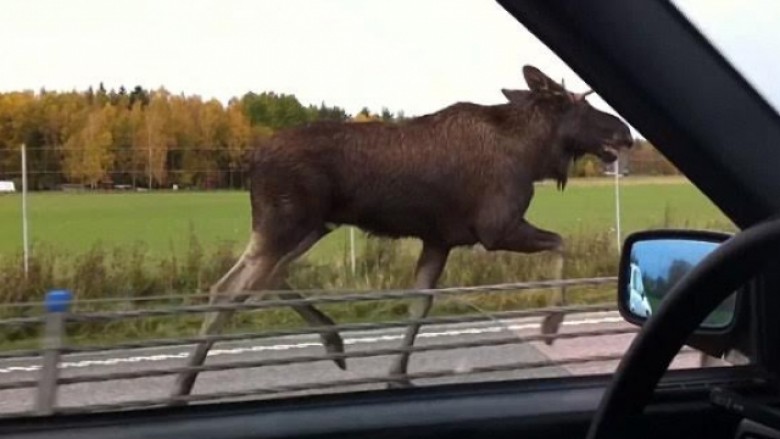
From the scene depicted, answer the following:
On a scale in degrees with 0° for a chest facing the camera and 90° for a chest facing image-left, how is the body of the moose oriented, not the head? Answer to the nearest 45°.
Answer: approximately 270°
